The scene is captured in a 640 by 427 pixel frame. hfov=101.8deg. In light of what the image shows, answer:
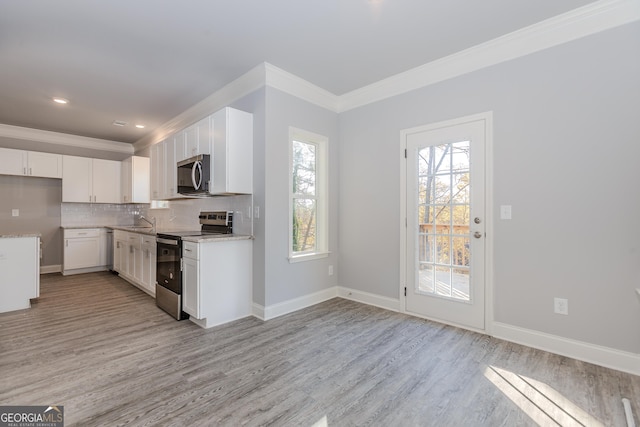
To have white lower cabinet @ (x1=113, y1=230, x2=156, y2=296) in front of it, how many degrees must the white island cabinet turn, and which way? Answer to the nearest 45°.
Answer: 0° — it already faces it

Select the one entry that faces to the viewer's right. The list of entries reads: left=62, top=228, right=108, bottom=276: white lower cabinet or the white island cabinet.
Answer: the white island cabinet

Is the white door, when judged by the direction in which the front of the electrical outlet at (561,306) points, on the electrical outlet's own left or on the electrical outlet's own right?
on the electrical outlet's own right

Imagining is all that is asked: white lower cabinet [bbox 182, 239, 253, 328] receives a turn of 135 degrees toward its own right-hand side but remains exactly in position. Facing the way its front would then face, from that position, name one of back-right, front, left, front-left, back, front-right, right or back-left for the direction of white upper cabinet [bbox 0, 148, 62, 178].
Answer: front-left

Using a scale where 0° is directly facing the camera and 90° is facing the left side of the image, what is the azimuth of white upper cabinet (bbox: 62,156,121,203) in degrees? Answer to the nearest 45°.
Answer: approximately 0°

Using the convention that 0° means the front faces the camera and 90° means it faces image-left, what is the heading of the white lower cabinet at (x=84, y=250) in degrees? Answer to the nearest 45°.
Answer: approximately 0°

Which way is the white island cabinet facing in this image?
to the viewer's right

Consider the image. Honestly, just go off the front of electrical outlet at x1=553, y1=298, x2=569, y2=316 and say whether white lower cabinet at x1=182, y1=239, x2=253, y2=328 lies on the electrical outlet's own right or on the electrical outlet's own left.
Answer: on the electrical outlet's own right

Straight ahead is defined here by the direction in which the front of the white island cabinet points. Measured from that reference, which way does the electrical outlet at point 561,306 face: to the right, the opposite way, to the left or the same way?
the opposite way

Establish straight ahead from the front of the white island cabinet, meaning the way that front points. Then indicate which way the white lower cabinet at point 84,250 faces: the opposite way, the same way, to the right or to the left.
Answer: to the right
